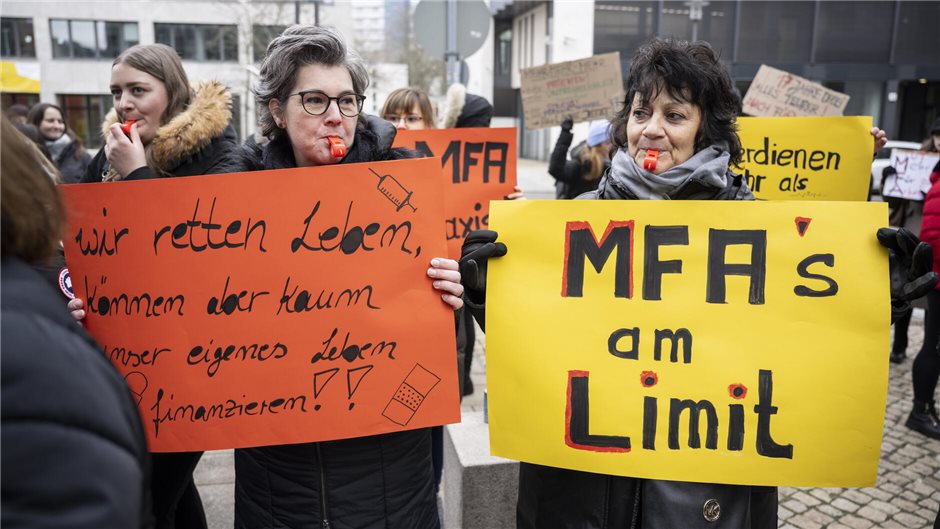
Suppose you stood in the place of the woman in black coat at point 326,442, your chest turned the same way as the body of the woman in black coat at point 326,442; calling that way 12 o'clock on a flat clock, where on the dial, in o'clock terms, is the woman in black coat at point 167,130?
the woman in black coat at point 167,130 is roughly at 5 o'clock from the woman in black coat at point 326,442.

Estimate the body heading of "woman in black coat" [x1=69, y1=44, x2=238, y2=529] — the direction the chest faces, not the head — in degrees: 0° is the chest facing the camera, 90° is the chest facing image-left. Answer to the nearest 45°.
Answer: approximately 45°

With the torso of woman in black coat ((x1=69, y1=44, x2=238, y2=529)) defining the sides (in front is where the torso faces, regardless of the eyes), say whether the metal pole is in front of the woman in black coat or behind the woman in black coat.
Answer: behind

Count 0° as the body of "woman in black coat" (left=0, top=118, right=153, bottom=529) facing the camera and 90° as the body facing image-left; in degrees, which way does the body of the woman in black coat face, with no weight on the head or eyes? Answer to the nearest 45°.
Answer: approximately 180°

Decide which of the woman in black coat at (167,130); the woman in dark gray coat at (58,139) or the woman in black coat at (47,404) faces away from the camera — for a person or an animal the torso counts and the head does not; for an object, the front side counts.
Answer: the woman in black coat at (47,404)

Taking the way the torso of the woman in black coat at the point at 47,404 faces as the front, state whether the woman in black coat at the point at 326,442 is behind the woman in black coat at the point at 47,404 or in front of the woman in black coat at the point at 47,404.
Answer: in front

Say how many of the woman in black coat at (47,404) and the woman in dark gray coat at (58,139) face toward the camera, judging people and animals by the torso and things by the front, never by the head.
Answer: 1

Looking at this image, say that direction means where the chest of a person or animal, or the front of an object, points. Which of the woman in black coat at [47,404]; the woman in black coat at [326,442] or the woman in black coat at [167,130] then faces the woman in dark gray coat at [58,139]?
the woman in black coat at [47,404]

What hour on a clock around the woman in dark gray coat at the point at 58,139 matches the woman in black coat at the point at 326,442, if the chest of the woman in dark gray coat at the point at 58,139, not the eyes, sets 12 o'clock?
the woman in black coat at the point at 326,442 is roughly at 12 o'clock from the woman in dark gray coat at the point at 58,139.

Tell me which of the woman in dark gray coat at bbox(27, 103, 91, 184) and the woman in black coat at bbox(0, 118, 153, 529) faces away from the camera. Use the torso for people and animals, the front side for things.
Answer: the woman in black coat at bbox(0, 118, 153, 529)

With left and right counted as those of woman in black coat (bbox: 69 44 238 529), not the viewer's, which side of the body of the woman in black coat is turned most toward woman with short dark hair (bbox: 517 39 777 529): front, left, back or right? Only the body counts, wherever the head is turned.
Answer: left

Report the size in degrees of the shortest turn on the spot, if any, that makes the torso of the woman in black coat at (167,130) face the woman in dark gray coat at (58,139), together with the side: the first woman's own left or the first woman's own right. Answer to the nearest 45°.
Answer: approximately 135° to the first woman's own right
